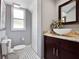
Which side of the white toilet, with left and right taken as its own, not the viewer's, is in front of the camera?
right

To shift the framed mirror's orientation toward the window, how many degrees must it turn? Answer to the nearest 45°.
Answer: approximately 90° to its right

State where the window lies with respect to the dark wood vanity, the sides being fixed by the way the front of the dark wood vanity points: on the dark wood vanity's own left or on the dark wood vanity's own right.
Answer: on the dark wood vanity's own right

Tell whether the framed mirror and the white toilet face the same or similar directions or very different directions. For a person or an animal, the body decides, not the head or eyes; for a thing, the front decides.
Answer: very different directions
